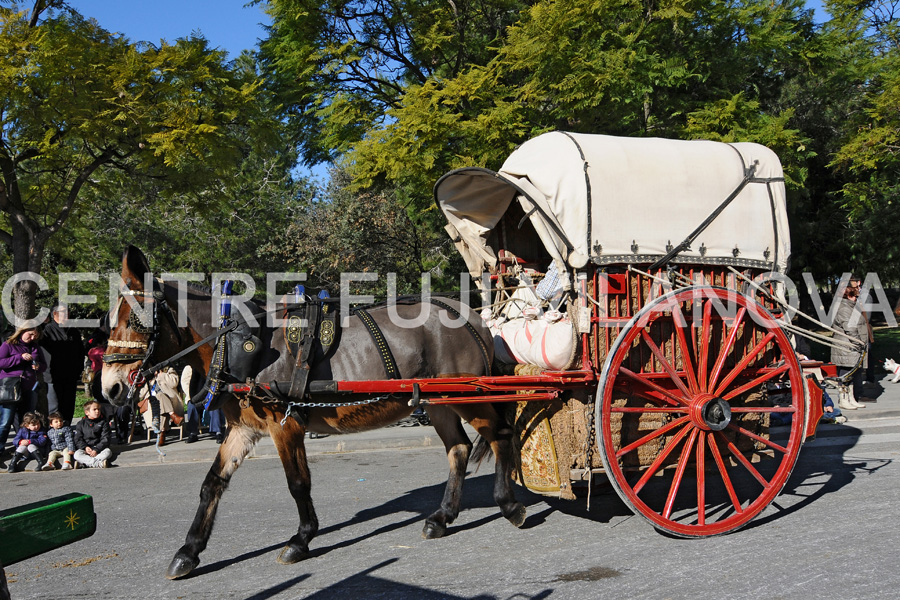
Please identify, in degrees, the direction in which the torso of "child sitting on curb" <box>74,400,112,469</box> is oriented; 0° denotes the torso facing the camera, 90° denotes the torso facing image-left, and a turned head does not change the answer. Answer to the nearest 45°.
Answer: approximately 0°

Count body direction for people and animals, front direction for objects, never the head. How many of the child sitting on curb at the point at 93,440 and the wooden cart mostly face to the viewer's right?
0

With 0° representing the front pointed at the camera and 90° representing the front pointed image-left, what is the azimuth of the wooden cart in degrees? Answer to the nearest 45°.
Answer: approximately 45°

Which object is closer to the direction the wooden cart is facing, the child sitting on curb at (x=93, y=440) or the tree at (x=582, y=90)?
the child sitting on curb

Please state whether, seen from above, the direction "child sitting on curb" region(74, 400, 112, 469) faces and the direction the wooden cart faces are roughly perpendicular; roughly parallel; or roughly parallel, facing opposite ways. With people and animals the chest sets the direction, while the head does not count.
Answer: roughly perpendicular

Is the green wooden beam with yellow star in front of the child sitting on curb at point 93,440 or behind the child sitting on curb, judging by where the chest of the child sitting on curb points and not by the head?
in front

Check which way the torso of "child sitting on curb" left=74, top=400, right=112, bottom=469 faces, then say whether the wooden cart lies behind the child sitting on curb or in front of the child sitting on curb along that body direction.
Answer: in front

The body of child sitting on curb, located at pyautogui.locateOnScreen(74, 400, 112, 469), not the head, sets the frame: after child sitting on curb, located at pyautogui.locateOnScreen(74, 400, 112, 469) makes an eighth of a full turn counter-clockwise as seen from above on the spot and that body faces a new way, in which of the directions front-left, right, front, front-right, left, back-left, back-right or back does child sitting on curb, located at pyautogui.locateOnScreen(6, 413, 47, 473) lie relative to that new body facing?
back-right

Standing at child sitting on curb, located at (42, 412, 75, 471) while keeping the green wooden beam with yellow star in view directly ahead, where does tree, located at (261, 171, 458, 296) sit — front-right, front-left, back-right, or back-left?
back-left
